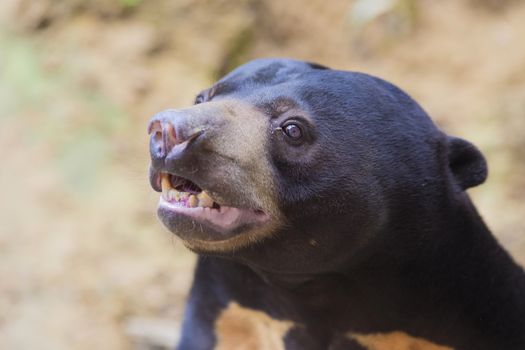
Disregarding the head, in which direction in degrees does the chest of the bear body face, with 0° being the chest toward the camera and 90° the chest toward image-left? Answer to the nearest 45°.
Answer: approximately 45°
